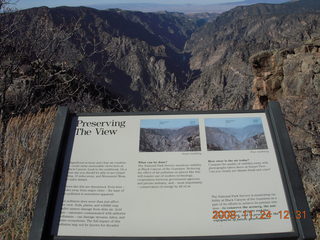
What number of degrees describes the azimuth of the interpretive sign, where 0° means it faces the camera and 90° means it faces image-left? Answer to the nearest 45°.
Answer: approximately 0°
